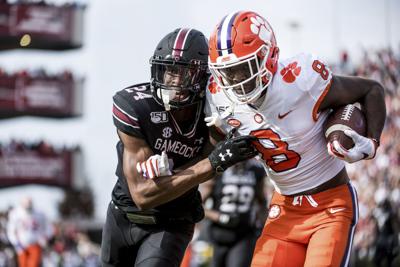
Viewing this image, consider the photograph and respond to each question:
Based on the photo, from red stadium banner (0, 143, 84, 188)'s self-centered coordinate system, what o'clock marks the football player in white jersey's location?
The football player in white jersey is roughly at 12 o'clock from the red stadium banner.

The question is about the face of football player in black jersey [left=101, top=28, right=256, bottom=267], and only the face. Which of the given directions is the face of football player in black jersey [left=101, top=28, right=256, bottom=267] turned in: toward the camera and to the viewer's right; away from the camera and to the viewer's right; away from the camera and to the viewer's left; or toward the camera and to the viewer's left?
toward the camera and to the viewer's right

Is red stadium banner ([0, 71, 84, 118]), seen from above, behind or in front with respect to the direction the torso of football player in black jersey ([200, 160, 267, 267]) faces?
behind

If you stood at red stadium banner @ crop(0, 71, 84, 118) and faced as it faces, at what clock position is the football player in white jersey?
The football player in white jersey is roughly at 12 o'clock from the red stadium banner.

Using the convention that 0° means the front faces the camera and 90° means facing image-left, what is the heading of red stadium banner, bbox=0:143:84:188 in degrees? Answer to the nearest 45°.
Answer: approximately 0°

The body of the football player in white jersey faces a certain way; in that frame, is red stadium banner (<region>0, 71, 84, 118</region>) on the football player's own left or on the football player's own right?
on the football player's own right

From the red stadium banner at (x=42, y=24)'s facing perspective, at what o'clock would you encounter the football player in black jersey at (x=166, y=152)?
The football player in black jersey is roughly at 12 o'clock from the red stadium banner.

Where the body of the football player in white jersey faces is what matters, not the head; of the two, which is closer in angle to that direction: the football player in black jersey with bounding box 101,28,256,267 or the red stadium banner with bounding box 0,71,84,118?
the football player in black jersey
